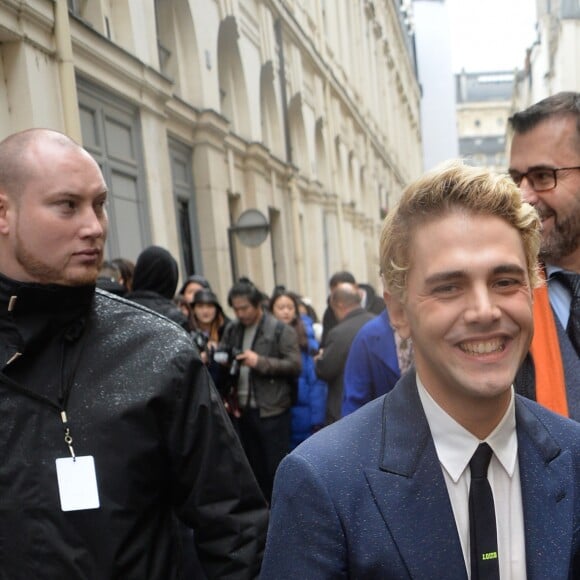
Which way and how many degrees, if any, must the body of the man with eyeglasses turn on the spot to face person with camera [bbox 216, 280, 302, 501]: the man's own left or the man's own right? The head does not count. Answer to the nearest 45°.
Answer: approximately 90° to the man's own right

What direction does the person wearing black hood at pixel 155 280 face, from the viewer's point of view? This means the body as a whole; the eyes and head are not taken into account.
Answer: away from the camera

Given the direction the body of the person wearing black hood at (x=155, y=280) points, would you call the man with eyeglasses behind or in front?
behind

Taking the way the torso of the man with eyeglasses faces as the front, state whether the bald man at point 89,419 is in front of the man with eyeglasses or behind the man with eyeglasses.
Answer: in front

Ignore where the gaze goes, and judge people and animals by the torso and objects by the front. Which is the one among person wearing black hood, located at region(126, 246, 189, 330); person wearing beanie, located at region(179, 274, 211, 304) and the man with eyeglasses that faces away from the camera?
person wearing black hood, located at region(126, 246, 189, 330)

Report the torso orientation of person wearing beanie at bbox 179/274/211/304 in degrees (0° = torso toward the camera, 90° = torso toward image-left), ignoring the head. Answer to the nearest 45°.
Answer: approximately 45°

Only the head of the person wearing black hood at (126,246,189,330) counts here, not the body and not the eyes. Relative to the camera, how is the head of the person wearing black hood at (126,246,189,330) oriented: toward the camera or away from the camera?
away from the camera

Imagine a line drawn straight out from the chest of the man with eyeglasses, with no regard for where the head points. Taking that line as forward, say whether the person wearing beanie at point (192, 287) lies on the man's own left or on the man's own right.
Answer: on the man's own right

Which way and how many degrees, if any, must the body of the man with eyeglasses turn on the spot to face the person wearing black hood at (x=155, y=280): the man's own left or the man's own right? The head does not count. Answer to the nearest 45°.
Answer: approximately 90° to the man's own right

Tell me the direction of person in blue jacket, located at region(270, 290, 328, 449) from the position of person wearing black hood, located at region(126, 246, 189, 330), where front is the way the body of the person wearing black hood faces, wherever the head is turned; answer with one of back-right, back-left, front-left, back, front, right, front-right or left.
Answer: front-right
